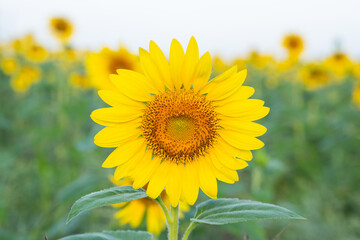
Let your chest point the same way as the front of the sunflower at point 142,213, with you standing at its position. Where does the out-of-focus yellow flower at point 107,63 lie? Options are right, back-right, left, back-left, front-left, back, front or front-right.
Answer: back

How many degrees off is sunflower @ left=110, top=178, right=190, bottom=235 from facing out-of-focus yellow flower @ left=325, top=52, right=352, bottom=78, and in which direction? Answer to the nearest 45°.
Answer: approximately 135° to its left

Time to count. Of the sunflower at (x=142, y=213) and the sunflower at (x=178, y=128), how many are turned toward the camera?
2

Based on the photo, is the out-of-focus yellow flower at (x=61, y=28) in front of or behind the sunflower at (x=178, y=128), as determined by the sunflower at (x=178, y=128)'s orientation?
behind

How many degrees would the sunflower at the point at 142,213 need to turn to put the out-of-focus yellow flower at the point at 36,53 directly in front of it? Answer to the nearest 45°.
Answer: approximately 180°

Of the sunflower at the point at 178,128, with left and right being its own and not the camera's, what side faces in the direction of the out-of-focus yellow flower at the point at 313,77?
back

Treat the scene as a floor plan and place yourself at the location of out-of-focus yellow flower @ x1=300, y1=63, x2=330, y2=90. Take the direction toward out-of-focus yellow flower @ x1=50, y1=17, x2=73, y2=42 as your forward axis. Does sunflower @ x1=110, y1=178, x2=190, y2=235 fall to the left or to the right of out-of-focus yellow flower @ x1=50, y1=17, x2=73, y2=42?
left

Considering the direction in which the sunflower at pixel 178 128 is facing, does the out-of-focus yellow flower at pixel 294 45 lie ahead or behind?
behind

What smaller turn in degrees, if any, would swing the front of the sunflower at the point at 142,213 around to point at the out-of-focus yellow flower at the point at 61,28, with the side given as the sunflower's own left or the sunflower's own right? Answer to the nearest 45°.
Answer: approximately 180°

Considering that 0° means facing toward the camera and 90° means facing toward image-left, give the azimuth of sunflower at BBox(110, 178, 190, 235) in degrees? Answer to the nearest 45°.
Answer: approximately 0°
